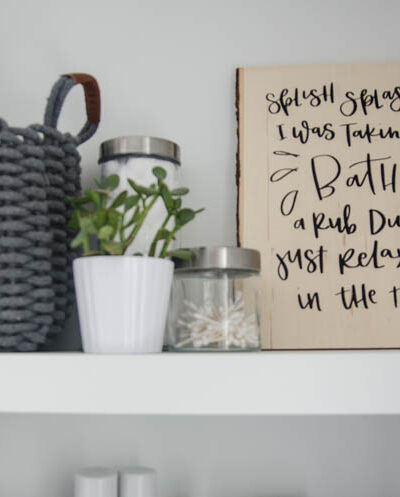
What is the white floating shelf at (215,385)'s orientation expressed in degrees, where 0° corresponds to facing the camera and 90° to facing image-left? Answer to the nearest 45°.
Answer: approximately 0°

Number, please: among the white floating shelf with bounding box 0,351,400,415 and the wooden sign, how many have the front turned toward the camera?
2
